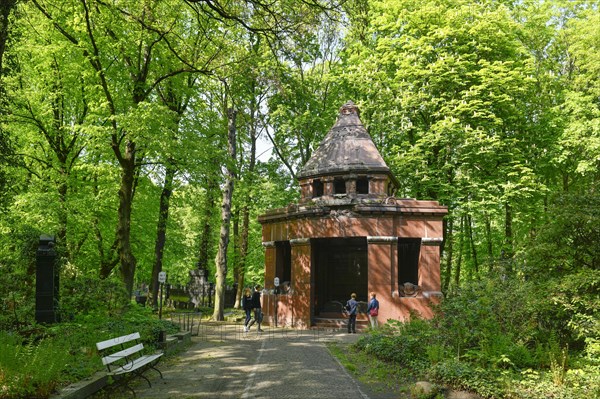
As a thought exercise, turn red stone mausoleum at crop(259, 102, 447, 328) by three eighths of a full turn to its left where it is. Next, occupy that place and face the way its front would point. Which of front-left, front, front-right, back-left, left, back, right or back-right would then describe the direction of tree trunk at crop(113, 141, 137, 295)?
back

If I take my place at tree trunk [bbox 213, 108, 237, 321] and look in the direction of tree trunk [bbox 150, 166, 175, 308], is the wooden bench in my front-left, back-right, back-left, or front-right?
back-left

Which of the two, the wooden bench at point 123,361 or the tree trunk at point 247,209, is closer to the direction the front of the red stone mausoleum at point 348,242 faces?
the wooden bench

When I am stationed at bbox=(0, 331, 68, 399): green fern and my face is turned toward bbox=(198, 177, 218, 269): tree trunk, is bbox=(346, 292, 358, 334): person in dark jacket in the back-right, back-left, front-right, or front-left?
front-right

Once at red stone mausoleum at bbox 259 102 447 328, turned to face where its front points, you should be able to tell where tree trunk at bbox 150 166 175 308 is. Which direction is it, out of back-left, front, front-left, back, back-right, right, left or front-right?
right

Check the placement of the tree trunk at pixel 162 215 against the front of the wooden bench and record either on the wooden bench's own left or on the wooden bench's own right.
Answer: on the wooden bench's own left

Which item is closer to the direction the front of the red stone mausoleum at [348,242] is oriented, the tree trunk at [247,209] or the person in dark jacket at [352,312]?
the person in dark jacket

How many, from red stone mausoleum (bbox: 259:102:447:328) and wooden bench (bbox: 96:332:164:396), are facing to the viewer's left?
0

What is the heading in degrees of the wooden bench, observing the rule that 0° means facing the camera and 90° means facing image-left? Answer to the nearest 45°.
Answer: approximately 315°

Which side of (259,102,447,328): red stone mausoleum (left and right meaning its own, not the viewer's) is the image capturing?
front

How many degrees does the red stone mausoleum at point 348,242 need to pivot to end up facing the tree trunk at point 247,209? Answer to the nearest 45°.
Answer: approximately 135° to its right

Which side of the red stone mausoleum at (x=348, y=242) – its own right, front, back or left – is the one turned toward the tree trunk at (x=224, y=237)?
right

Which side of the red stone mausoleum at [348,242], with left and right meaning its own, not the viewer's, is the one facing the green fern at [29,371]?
front
